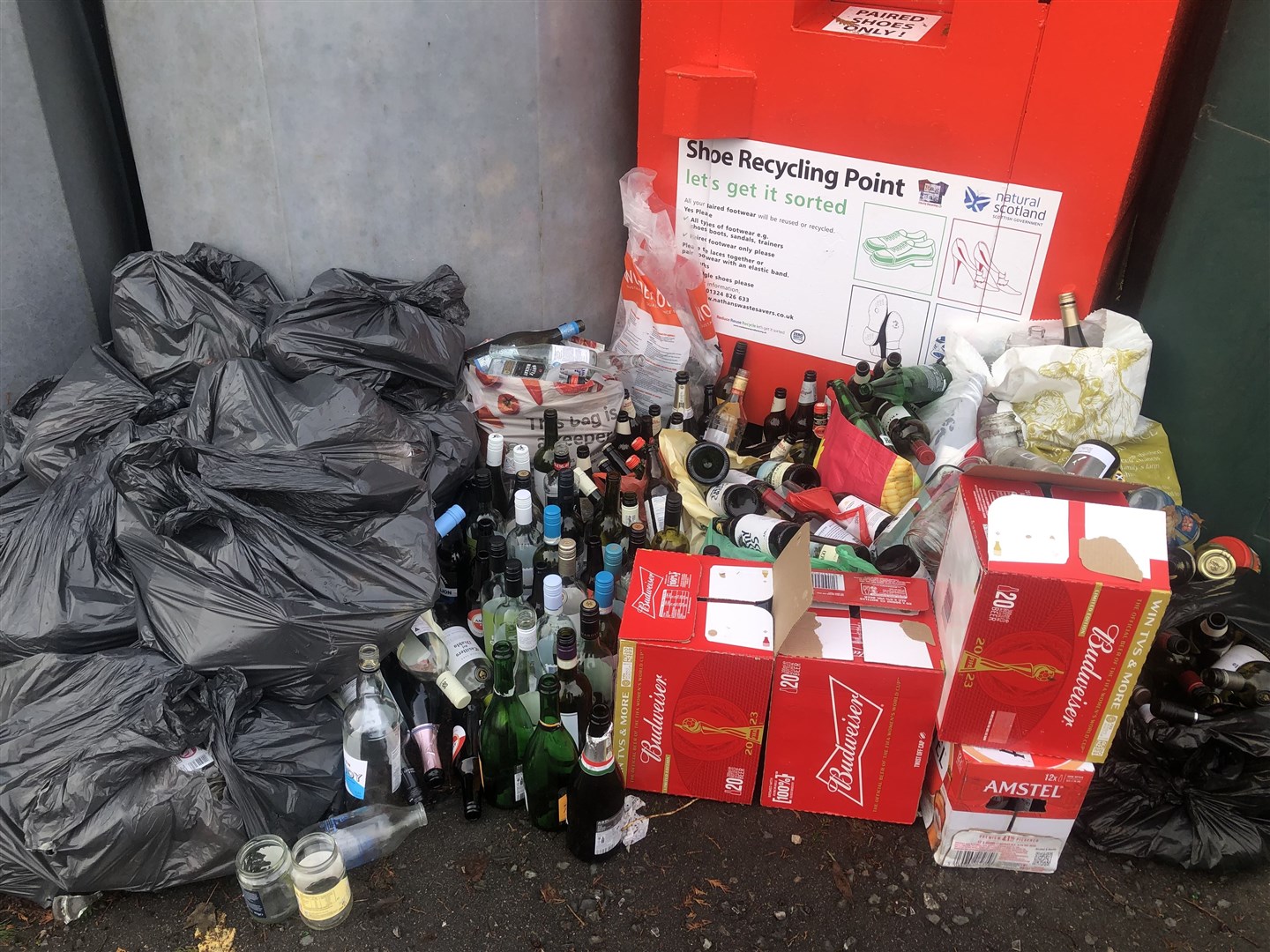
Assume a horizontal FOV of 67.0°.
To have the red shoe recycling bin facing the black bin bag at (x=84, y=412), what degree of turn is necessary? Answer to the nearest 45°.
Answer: approximately 45° to its right

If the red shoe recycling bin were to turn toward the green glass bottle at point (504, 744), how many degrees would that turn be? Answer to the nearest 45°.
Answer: approximately 45° to its right

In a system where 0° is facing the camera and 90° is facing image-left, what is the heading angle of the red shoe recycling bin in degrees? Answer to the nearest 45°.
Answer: approximately 0°

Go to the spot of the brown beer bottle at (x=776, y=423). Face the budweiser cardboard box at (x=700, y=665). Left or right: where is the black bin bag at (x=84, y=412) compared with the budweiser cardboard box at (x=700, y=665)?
right

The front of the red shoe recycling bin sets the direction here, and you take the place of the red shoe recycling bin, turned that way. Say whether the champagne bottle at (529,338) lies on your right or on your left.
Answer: on your right
